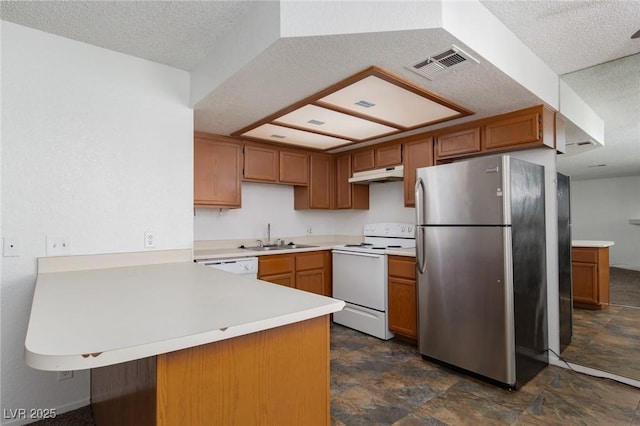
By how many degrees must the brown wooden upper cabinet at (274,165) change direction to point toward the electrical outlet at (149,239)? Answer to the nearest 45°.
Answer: approximately 90° to its right

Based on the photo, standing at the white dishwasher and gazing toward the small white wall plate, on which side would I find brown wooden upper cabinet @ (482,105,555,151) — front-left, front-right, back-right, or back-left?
back-left

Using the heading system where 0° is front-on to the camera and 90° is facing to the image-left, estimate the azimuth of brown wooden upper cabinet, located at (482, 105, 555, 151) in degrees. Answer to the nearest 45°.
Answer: approximately 45°

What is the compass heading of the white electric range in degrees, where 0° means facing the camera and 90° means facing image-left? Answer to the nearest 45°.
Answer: approximately 45°

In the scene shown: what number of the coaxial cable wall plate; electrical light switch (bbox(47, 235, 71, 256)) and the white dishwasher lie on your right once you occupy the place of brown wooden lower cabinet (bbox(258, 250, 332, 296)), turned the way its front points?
3

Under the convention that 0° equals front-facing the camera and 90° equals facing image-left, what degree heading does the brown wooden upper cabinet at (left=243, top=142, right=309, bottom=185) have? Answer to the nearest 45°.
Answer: approximately 315°

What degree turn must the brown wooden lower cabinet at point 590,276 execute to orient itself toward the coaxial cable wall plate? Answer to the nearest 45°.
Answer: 0° — it already faces it

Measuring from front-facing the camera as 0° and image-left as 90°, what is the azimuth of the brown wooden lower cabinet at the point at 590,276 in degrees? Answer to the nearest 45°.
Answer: approximately 45°
